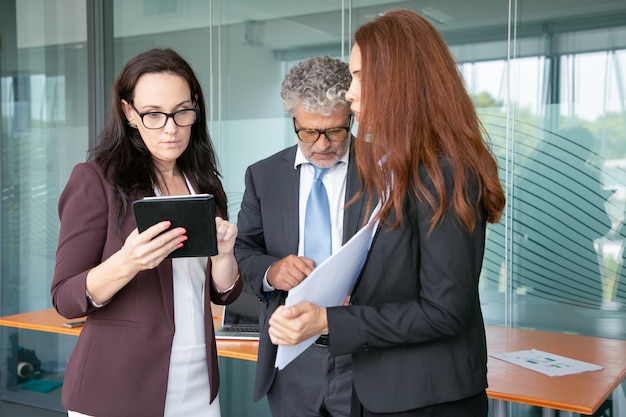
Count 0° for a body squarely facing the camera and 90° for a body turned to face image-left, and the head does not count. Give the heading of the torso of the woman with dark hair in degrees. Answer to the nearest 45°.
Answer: approximately 315°

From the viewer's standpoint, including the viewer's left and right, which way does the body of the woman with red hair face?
facing to the left of the viewer

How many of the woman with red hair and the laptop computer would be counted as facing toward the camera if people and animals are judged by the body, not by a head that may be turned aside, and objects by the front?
1

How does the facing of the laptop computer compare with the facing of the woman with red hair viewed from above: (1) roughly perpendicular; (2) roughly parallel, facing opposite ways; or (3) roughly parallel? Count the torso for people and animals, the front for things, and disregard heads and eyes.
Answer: roughly perpendicular

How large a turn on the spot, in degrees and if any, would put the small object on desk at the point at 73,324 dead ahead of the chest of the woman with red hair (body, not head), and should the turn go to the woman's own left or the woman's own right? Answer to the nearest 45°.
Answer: approximately 45° to the woman's own right
